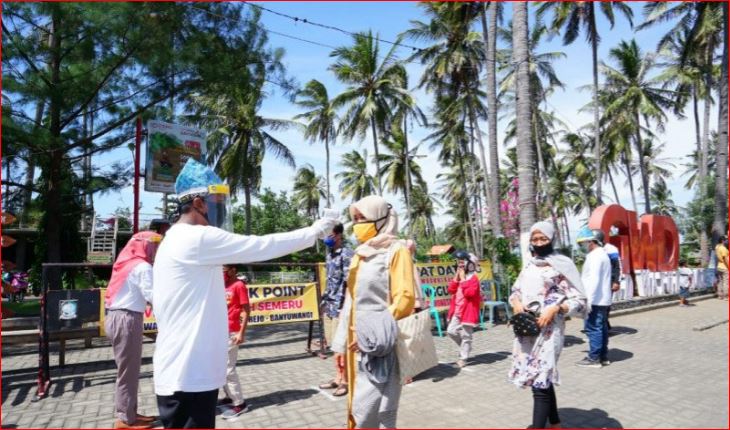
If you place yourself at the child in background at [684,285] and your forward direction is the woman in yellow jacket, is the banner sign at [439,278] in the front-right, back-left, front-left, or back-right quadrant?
front-right

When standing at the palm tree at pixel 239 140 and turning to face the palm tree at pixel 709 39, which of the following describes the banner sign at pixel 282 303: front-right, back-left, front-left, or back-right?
front-right

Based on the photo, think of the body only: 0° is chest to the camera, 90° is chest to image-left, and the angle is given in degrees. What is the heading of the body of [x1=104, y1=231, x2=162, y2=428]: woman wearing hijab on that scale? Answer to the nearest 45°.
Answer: approximately 270°

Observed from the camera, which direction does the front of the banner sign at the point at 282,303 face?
facing the viewer

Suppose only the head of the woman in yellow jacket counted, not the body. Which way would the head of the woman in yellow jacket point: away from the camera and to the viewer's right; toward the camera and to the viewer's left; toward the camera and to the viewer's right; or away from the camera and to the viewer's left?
toward the camera and to the viewer's left

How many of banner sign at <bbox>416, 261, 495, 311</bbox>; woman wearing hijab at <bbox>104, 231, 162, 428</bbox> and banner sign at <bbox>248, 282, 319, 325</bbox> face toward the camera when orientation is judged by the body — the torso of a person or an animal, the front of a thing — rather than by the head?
2

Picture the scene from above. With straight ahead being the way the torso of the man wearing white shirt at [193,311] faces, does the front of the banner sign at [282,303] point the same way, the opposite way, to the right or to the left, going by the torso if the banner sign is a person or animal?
to the right

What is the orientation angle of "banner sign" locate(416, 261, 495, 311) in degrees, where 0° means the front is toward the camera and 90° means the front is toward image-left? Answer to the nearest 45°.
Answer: approximately 0°

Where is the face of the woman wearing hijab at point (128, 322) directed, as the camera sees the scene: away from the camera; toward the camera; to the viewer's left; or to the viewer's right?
to the viewer's right

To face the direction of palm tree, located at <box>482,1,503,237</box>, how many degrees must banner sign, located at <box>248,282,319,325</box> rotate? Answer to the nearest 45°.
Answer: approximately 135° to its left

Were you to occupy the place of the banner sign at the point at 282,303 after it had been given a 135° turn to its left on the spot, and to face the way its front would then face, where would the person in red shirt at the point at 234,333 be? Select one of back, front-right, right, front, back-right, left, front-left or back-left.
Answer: back-right

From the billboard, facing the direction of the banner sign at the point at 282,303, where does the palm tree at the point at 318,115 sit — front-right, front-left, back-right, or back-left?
back-left

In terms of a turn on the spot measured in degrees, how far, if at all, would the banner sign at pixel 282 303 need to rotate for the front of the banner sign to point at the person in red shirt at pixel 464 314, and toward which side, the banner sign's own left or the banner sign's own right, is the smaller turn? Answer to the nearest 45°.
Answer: approximately 45° to the banner sign's own left
